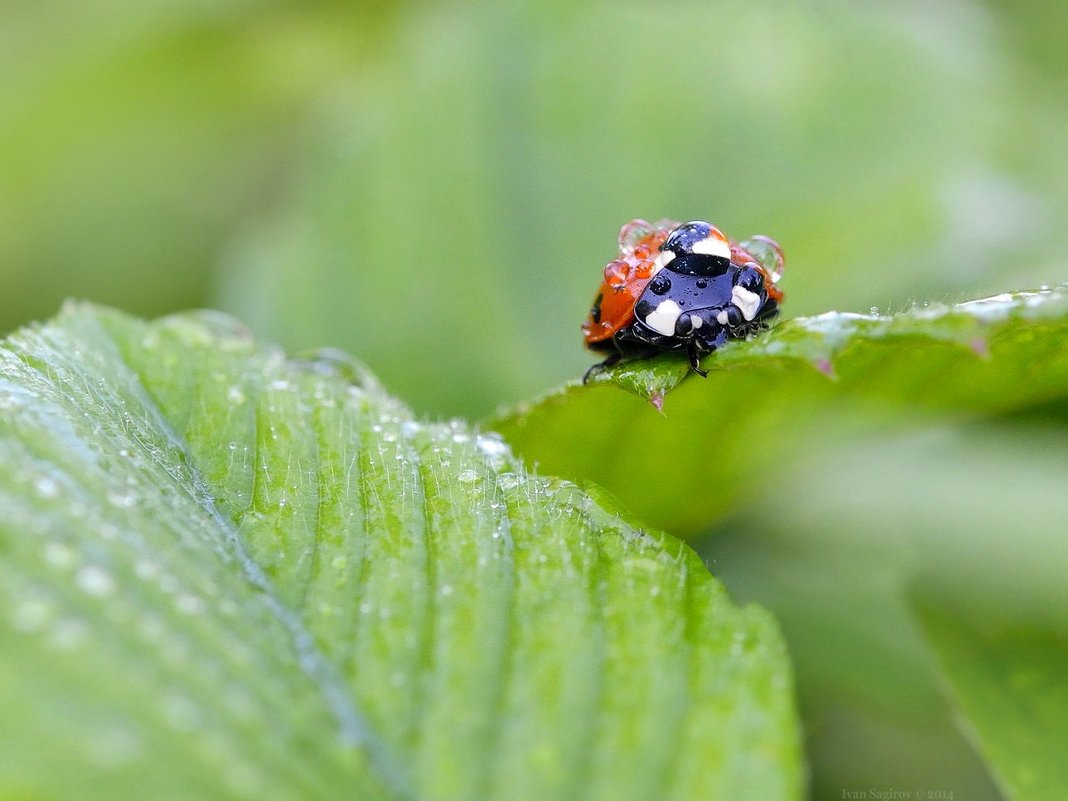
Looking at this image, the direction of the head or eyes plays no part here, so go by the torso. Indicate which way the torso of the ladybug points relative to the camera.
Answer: toward the camera
